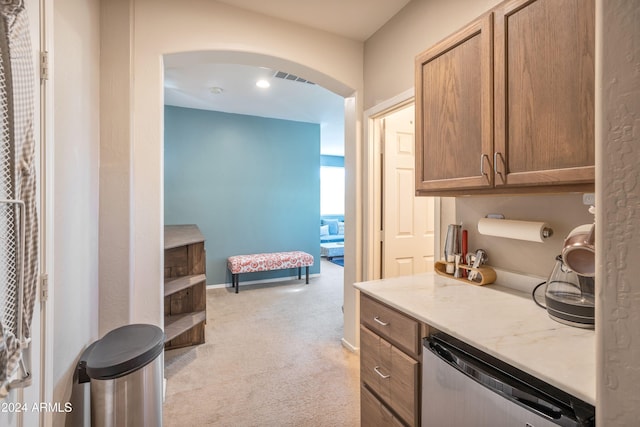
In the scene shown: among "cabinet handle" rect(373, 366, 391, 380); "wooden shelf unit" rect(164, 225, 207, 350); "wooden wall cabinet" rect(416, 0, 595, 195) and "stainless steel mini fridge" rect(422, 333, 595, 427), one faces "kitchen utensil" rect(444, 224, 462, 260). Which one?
the wooden shelf unit

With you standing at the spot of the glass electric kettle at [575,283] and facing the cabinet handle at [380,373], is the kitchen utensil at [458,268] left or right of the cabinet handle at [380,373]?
right

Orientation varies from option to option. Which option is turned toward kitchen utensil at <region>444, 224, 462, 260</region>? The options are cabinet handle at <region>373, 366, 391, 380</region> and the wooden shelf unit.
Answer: the wooden shelf unit

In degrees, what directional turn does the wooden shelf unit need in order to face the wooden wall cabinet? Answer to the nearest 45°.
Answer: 0° — it already faces it

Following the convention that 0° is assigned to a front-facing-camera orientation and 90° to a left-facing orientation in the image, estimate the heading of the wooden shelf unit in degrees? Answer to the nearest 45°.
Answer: approximately 315°

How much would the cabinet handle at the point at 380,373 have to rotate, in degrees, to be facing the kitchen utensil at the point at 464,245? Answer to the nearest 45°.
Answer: approximately 180°

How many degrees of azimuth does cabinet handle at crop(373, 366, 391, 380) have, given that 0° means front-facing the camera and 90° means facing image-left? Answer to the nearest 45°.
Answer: approximately 45°

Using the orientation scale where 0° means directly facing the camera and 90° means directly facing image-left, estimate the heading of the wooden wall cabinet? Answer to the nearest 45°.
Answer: approximately 45°
